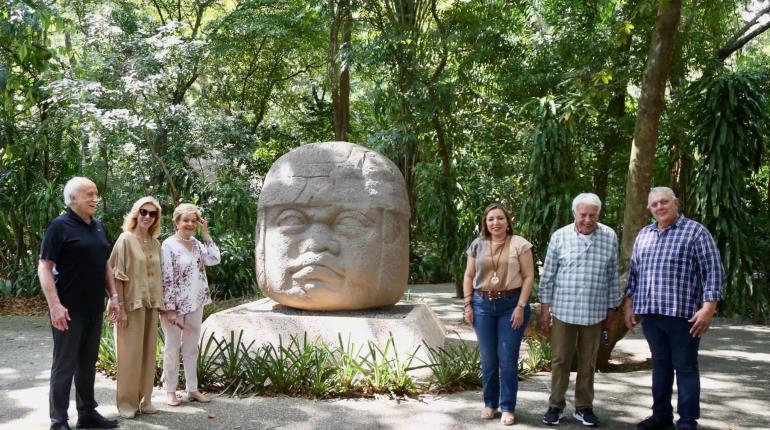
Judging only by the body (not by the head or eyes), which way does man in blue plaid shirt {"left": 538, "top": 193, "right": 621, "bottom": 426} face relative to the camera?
toward the camera

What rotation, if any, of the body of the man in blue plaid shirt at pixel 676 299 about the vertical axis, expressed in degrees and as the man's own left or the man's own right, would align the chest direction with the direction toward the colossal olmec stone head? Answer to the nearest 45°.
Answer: approximately 45° to the man's own right

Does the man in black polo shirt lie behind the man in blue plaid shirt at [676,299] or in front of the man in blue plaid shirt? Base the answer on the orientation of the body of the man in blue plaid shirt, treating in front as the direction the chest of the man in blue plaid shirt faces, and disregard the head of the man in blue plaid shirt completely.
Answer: in front

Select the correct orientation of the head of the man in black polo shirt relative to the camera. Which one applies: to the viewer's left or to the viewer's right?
to the viewer's right

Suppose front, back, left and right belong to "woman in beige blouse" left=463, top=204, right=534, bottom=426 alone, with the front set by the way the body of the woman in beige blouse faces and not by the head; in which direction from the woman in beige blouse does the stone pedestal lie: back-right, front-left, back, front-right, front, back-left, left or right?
back-right

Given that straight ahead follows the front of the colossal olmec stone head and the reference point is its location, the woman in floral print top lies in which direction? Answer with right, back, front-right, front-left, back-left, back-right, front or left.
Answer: front-right

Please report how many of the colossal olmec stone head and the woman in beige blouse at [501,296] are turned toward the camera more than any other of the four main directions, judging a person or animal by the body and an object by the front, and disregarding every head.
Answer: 2

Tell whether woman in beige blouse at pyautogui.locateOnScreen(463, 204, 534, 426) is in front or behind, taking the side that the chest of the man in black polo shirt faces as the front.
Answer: in front

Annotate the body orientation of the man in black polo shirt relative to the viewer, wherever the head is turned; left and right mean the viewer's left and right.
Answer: facing the viewer and to the right of the viewer

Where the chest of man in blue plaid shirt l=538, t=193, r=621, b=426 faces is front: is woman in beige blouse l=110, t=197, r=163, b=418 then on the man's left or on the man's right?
on the man's right

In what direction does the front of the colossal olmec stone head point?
toward the camera

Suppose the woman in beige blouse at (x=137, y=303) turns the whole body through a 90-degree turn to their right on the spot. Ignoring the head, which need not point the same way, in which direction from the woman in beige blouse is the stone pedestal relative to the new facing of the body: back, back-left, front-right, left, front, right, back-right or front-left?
back
